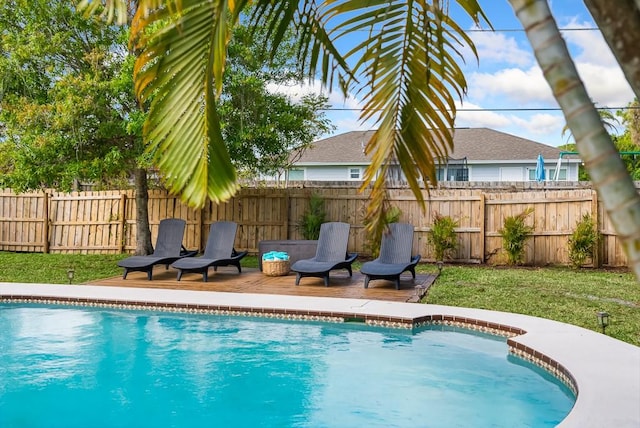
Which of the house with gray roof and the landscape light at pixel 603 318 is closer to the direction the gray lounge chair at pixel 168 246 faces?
the landscape light

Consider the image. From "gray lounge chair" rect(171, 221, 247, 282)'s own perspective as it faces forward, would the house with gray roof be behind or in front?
behind

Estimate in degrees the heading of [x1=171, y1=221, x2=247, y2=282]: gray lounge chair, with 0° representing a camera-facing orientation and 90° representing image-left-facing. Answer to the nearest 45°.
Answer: approximately 45°

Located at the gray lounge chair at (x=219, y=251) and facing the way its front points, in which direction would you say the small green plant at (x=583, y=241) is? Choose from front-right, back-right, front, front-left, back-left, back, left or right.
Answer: back-left

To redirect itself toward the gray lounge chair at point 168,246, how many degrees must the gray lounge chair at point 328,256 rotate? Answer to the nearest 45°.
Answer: approximately 45° to its right

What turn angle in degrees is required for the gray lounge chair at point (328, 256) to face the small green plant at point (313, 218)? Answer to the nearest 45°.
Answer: approximately 135° to its right

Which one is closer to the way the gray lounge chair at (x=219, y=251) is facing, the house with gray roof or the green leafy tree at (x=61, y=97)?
the green leafy tree
